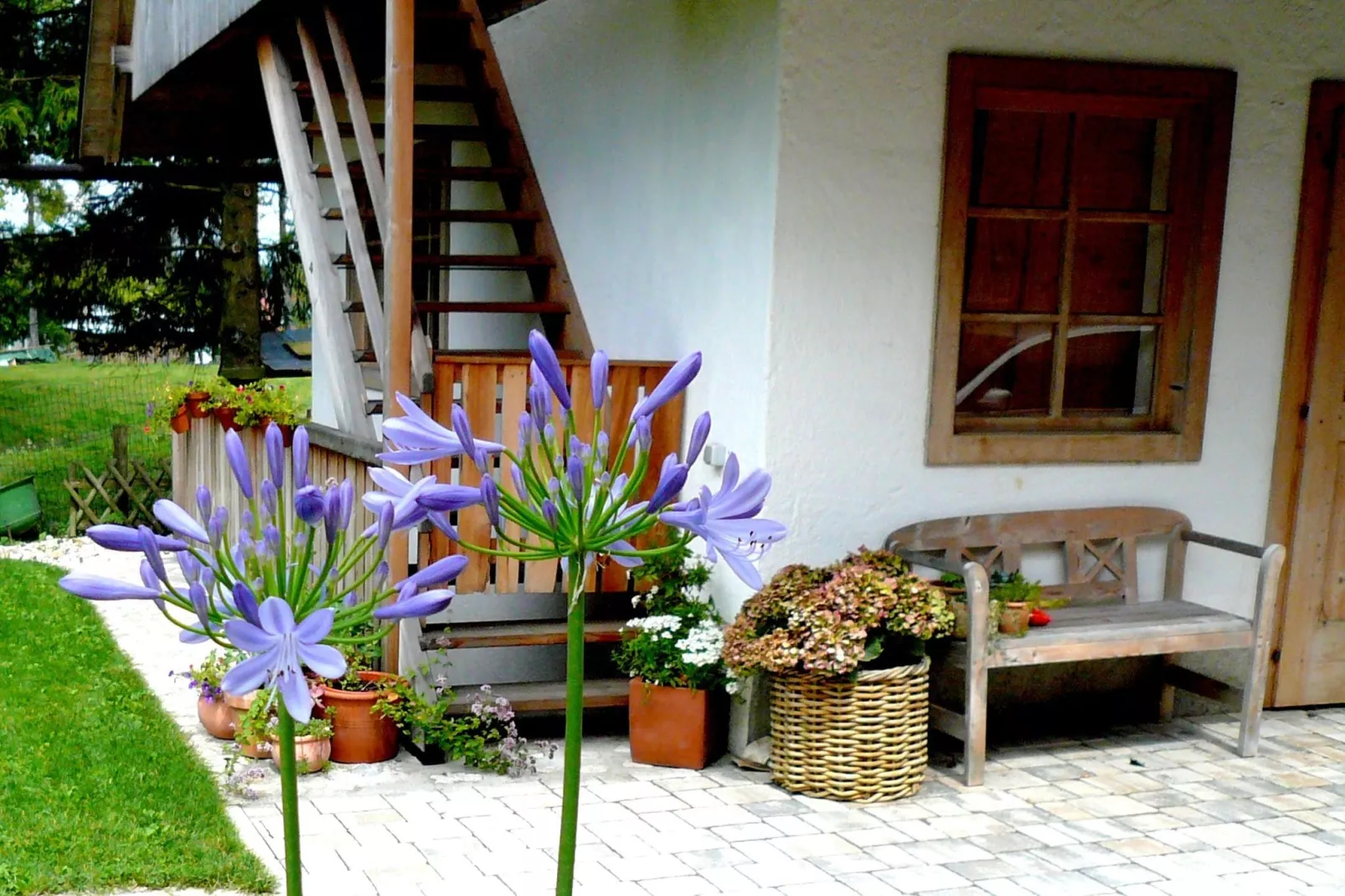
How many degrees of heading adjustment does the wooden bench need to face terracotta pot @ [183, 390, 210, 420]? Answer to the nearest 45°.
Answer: approximately 135° to its right

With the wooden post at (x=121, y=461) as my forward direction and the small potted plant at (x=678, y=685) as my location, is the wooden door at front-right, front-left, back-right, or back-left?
back-right

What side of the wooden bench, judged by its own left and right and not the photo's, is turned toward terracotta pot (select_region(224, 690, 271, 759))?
right

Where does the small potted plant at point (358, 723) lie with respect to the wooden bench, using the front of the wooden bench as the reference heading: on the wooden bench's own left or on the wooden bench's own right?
on the wooden bench's own right

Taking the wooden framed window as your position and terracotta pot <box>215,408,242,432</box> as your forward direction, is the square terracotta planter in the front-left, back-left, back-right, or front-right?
front-left

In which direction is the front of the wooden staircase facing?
toward the camera

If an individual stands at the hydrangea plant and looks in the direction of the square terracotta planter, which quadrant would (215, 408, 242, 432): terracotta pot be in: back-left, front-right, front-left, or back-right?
front-right

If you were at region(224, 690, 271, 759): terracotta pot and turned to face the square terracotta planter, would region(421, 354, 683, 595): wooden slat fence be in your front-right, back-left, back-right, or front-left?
front-left

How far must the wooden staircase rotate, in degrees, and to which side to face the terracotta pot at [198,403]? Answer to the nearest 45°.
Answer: approximately 135° to its right

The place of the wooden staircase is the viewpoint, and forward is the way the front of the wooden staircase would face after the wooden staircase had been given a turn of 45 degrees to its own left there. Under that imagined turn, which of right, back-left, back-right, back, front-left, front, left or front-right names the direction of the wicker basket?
front

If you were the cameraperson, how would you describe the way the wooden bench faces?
facing the viewer and to the right of the viewer

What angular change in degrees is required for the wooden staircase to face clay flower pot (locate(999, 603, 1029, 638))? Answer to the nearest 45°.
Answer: approximately 45° to its left

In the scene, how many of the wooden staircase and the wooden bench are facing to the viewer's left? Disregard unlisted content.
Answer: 0
